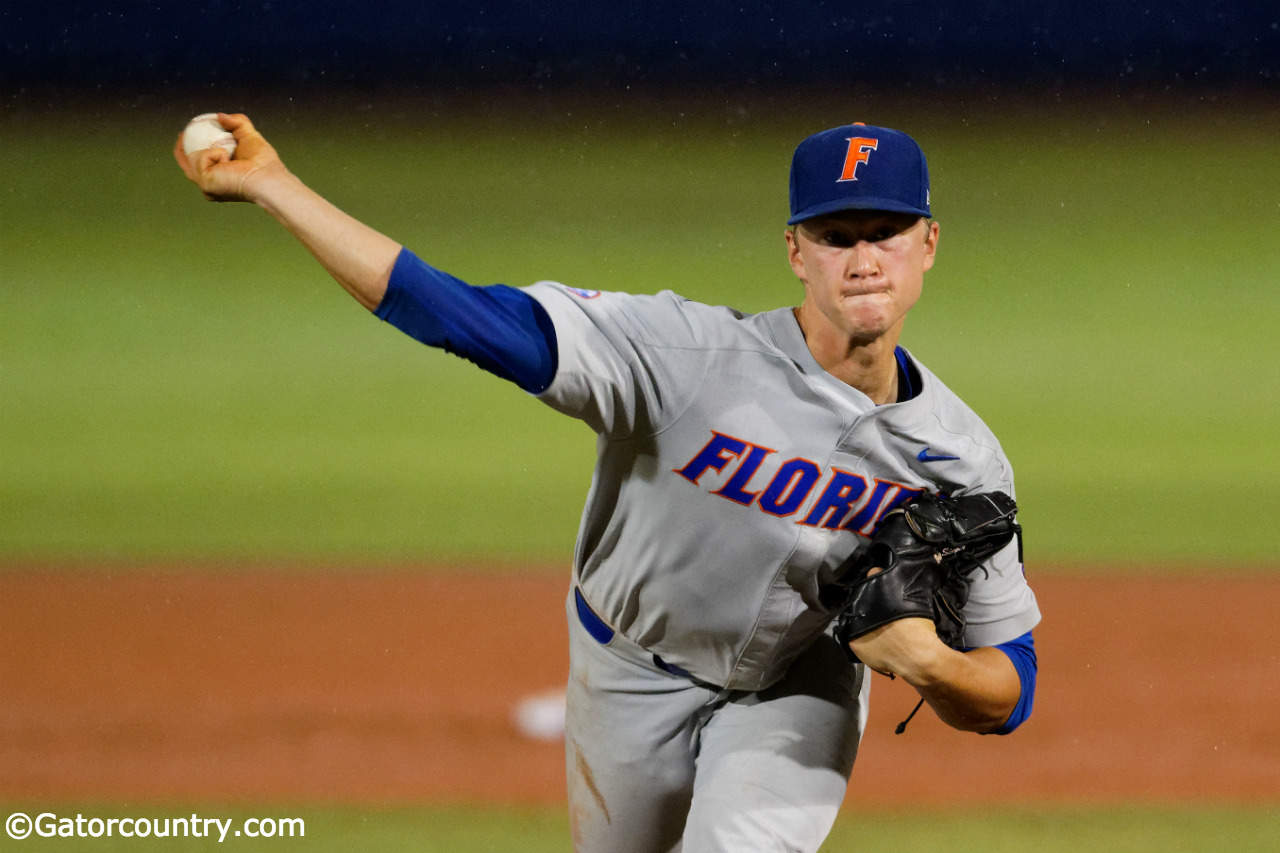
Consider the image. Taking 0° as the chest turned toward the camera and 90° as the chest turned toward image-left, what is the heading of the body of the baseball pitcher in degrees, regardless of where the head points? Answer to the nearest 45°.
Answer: approximately 0°
